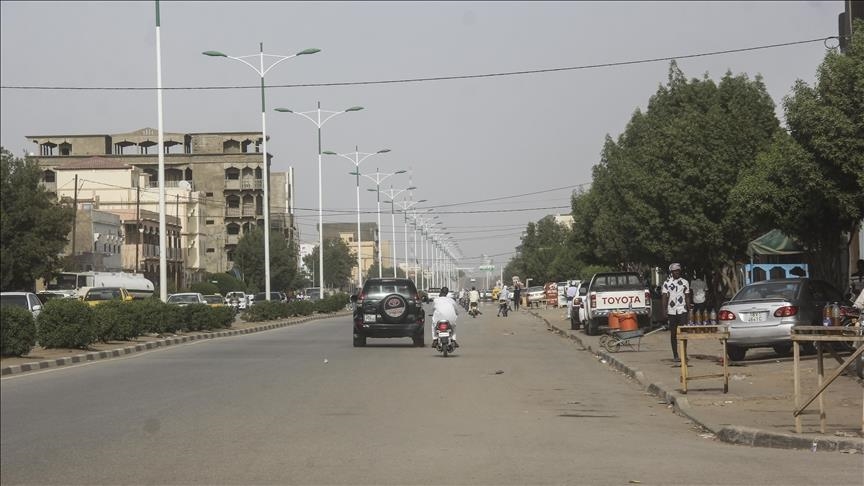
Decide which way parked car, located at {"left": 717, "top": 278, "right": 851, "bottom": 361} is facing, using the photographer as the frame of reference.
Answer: facing away from the viewer and to the right of the viewer

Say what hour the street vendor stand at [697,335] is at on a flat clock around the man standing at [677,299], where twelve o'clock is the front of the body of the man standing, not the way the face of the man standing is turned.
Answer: The street vendor stand is roughly at 12 o'clock from the man standing.

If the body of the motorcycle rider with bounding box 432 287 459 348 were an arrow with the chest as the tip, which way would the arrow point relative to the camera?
away from the camera

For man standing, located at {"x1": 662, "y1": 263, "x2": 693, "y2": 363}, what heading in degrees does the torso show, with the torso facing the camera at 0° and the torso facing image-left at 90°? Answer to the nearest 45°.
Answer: approximately 0°

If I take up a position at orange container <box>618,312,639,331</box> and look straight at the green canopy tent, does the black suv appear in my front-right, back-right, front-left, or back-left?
back-left

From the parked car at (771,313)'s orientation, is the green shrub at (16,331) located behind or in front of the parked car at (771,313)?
behind

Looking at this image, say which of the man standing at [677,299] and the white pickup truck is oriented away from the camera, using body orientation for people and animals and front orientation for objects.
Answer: the white pickup truck

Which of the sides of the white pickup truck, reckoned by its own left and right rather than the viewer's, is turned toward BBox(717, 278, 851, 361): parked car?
back

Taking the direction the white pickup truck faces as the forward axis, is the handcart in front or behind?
behind

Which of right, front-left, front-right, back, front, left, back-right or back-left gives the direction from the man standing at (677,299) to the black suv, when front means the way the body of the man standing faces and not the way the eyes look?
back-right

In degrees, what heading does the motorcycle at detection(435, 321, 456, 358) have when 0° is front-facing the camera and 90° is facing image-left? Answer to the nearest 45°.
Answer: approximately 180°

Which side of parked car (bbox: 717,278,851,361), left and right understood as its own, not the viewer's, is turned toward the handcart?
left

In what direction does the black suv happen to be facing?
away from the camera
